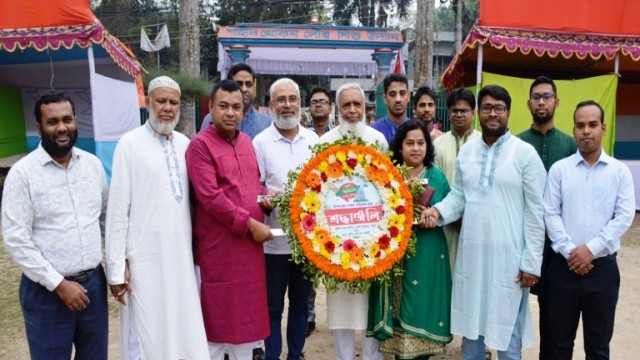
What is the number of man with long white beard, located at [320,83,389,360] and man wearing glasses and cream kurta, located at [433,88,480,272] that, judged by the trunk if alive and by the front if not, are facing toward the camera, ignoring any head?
2

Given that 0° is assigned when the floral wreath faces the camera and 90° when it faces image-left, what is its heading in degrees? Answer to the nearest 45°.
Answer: approximately 0°

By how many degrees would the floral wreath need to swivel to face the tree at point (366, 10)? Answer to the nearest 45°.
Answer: approximately 180°

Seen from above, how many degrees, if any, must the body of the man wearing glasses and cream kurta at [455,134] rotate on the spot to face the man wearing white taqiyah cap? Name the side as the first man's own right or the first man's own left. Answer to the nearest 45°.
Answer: approximately 45° to the first man's own right

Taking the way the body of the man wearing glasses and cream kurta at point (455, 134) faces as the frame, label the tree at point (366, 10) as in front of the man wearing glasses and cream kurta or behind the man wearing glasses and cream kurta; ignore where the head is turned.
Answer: behind

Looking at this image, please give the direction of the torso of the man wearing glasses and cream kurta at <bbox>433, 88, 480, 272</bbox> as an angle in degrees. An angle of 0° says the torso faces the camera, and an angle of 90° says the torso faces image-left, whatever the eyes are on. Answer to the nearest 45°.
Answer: approximately 0°

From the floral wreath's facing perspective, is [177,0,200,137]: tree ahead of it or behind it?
behind

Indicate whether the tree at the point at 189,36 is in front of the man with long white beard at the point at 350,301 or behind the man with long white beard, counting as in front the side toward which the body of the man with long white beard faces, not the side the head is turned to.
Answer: behind

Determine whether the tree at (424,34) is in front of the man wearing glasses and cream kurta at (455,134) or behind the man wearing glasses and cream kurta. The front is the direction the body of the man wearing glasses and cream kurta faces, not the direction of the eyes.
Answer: behind
